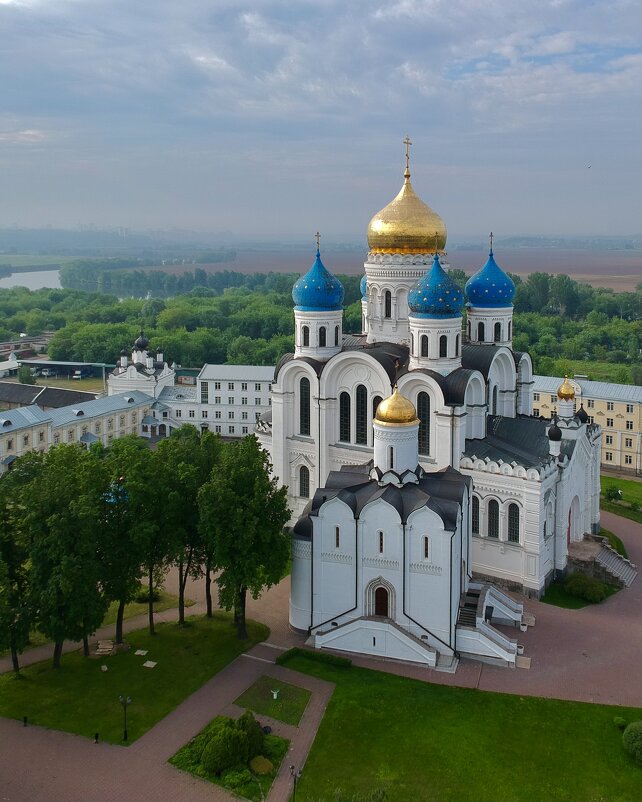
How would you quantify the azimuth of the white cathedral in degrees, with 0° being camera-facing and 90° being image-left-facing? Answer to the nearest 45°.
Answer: approximately 315°

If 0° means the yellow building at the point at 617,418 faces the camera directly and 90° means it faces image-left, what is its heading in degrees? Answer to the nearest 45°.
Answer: approximately 45°

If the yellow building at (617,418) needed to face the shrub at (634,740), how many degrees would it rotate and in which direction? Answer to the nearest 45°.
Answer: approximately 45° to its left

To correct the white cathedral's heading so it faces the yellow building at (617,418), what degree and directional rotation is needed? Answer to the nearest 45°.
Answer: approximately 90° to its left

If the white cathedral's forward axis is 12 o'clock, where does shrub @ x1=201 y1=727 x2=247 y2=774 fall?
The shrub is roughly at 2 o'clock from the white cathedral.
